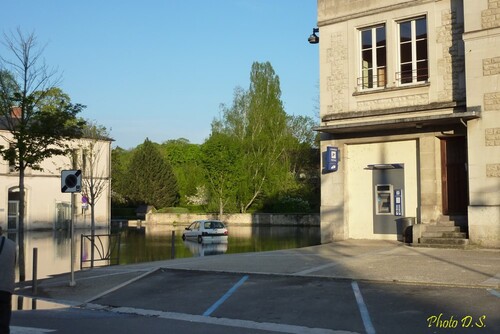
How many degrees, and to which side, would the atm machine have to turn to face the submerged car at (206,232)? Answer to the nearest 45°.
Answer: approximately 135° to its right

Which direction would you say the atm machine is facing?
toward the camera

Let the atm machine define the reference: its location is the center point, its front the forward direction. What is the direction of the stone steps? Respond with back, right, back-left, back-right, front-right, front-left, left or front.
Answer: front-left

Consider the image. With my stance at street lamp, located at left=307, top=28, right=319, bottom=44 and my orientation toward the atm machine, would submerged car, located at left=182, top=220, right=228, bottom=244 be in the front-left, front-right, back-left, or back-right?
back-left
